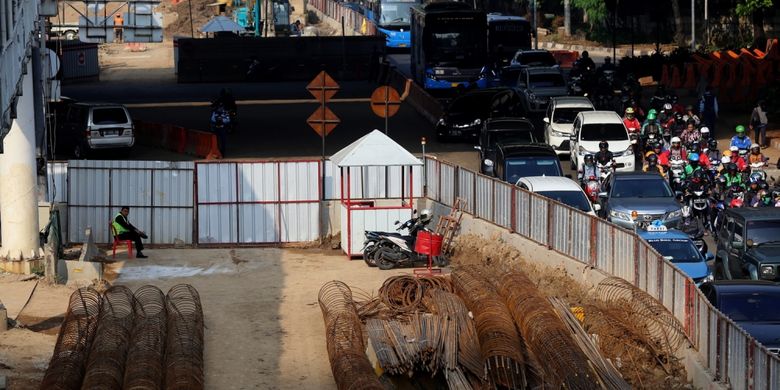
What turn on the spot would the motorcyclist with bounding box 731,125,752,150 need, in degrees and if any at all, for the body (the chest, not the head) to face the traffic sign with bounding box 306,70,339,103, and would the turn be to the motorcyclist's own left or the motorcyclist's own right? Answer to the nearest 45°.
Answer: approximately 45° to the motorcyclist's own right

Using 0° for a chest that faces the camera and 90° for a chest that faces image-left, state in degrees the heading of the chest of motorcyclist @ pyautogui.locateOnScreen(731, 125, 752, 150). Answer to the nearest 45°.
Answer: approximately 0°

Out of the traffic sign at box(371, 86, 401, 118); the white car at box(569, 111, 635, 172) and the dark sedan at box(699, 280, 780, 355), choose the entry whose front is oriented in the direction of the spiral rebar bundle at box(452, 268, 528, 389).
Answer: the white car

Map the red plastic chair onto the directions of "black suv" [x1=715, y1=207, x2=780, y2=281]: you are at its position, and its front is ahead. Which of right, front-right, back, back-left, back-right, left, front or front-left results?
back-right

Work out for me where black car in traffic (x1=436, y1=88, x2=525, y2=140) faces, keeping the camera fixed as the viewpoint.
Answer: facing the viewer and to the left of the viewer

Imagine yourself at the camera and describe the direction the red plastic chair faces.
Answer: facing to the right of the viewer

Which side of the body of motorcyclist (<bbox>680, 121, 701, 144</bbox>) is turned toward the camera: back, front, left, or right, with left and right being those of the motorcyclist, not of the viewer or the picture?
front

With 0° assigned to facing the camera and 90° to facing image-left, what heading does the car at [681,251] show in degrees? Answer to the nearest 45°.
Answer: approximately 315°

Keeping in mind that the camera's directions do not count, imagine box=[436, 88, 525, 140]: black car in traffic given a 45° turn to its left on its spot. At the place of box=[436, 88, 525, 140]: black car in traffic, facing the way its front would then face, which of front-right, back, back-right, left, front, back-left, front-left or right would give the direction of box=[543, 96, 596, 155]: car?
front-left

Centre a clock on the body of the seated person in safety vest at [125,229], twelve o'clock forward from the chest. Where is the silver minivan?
The silver minivan is roughly at 9 o'clock from the seated person in safety vest.

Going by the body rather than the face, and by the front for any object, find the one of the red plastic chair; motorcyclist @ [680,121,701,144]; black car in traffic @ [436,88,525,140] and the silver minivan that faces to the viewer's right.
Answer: the red plastic chair

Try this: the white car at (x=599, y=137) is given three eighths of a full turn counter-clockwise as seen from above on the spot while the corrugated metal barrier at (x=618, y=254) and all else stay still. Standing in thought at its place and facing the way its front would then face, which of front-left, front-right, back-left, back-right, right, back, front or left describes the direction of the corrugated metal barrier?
back-right

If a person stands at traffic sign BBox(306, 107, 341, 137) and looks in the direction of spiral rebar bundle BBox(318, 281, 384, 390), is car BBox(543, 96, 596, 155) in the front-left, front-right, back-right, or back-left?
back-left

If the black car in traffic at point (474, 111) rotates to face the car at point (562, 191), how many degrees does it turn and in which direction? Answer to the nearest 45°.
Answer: approximately 45° to its left
